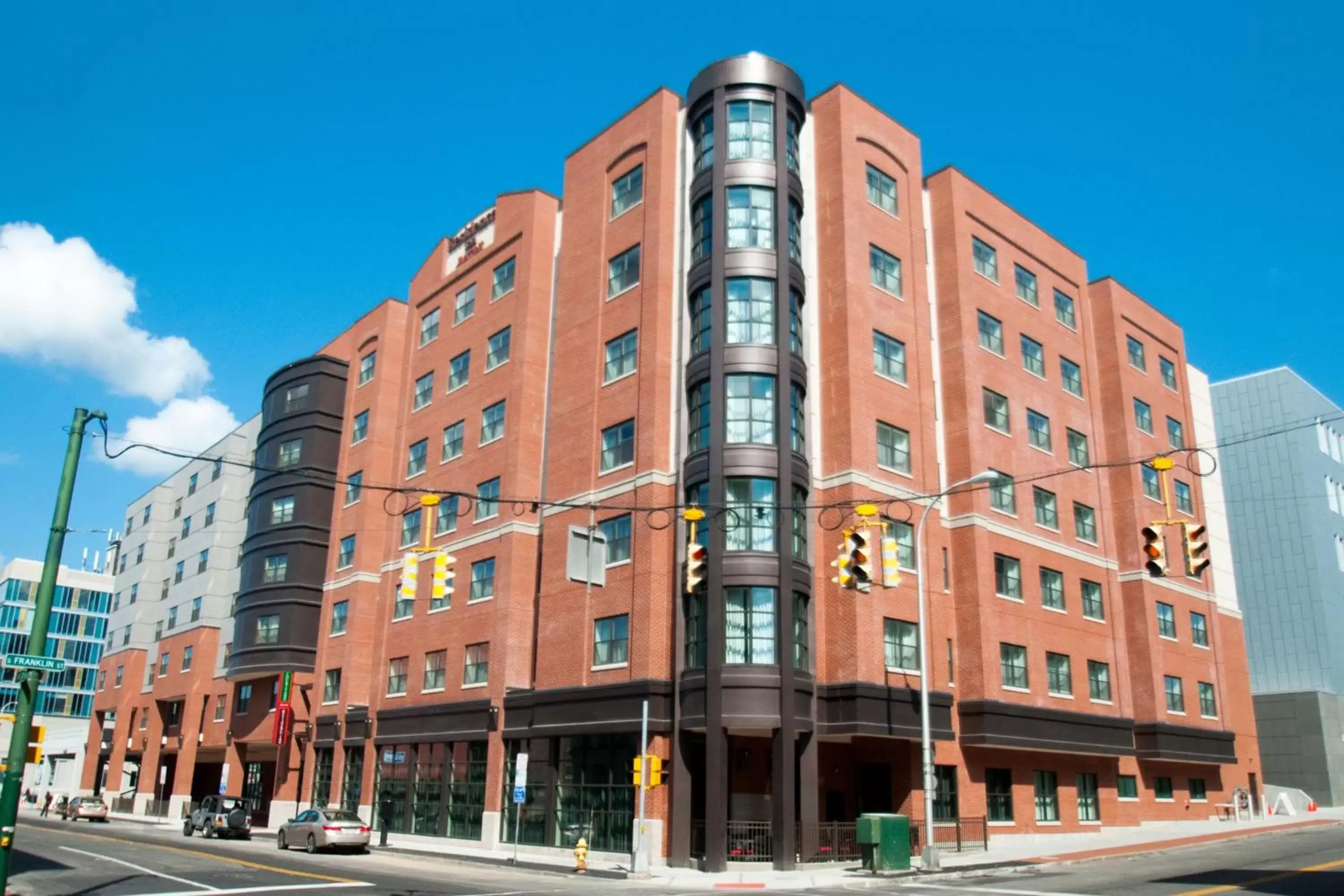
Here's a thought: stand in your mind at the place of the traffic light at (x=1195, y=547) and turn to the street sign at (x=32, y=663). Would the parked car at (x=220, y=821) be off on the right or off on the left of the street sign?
right

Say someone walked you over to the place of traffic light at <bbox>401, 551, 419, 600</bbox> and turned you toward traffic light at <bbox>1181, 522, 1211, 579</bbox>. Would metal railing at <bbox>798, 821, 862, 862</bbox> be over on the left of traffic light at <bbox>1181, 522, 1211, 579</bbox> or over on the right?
left

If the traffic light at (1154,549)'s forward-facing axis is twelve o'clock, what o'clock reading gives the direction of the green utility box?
The green utility box is roughly at 3 o'clock from the traffic light.

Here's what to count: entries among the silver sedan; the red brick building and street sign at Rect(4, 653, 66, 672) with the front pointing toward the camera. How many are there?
2

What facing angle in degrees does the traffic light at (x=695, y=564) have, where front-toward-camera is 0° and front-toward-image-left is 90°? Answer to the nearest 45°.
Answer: approximately 315°

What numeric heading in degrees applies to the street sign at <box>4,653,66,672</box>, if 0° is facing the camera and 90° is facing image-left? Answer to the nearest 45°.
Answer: approximately 0°

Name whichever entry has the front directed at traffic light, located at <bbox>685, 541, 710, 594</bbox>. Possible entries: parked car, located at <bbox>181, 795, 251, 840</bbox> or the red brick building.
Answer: the red brick building

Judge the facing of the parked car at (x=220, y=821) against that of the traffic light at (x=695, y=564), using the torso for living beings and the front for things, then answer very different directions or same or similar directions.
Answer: very different directions

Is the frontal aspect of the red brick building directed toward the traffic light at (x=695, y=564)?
yes
